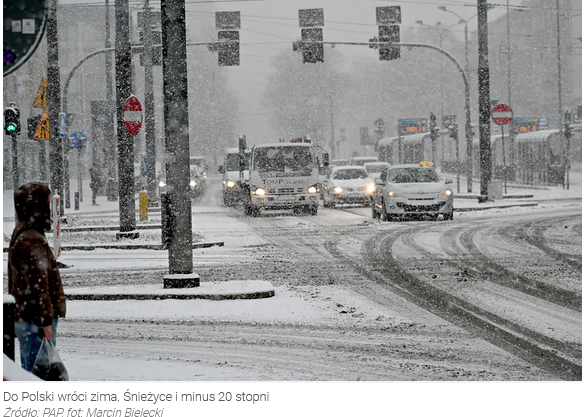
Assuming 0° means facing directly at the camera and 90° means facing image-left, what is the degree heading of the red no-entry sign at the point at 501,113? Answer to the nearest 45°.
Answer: approximately 0°

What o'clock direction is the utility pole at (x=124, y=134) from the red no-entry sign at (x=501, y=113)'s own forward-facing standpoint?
The utility pole is roughly at 1 o'clock from the red no-entry sign.

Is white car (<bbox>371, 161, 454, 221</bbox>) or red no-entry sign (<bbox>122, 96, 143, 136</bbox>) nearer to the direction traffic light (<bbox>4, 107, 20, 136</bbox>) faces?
the red no-entry sign

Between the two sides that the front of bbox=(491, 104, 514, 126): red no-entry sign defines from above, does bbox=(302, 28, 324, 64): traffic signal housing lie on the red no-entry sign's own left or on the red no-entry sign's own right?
on the red no-entry sign's own right

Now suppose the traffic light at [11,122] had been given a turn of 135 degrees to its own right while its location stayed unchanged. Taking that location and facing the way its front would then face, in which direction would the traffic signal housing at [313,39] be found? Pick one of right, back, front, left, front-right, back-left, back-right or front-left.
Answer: right

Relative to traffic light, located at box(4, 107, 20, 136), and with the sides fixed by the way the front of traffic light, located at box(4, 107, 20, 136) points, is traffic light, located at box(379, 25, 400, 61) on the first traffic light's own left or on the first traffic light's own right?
on the first traffic light's own left

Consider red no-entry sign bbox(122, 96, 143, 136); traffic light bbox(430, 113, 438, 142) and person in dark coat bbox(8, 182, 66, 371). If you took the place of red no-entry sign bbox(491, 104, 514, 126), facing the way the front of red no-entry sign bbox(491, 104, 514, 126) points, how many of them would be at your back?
1

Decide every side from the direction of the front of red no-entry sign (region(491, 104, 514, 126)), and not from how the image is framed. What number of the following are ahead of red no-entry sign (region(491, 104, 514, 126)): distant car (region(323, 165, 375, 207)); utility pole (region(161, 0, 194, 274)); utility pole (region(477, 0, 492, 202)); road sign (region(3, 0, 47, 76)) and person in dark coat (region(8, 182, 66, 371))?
3

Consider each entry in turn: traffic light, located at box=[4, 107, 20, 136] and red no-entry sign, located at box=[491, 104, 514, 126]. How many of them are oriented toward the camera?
2

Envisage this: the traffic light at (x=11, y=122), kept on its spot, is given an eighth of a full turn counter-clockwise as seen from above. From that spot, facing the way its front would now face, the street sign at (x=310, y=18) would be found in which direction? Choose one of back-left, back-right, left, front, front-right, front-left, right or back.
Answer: left

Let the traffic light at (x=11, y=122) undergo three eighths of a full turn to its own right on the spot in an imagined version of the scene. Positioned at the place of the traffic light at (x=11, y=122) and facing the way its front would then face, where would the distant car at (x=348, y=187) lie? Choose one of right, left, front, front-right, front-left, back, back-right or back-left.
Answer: right
